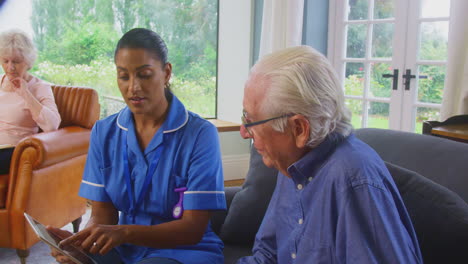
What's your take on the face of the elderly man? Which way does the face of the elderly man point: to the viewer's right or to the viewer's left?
to the viewer's left

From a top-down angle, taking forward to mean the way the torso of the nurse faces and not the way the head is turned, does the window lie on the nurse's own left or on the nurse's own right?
on the nurse's own right

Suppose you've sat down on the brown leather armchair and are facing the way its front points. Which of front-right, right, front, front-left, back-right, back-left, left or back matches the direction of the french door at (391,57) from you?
back-left

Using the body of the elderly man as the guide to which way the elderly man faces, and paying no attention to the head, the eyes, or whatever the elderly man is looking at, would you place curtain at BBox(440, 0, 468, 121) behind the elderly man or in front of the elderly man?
behind

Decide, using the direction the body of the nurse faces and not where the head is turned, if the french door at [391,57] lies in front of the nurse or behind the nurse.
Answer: behind

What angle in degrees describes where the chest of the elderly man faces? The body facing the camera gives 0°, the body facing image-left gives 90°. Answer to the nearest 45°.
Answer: approximately 45°
